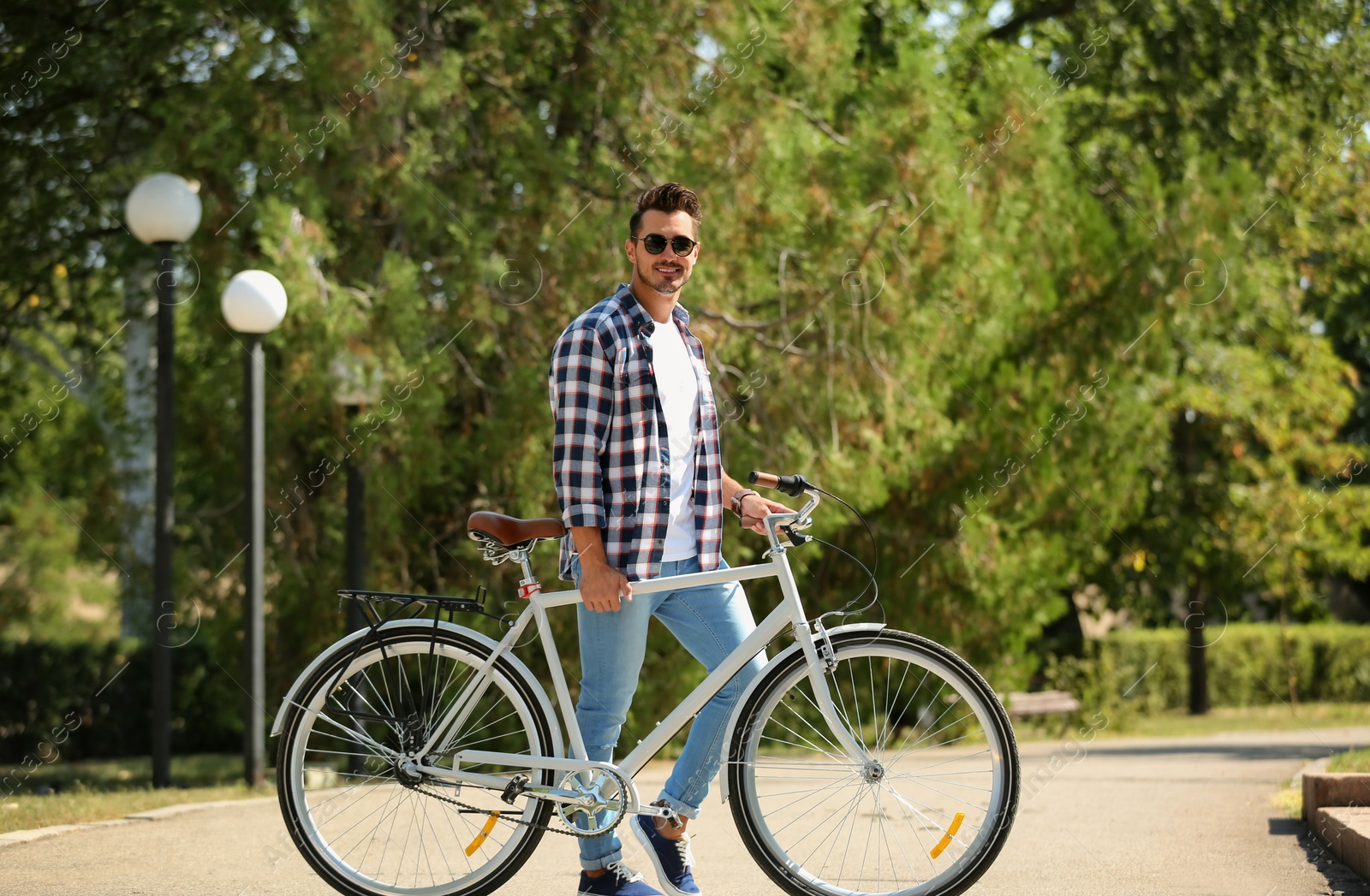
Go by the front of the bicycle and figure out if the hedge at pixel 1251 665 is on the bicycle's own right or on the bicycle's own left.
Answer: on the bicycle's own left

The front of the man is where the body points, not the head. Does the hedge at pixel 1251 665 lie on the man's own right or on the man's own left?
on the man's own left

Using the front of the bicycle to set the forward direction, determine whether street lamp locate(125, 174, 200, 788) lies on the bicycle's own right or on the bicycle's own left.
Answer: on the bicycle's own left

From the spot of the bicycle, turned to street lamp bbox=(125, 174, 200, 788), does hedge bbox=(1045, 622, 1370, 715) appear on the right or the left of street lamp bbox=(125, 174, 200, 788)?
right

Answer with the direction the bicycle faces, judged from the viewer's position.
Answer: facing to the right of the viewer

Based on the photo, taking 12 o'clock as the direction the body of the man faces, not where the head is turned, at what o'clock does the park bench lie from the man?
The park bench is roughly at 8 o'clock from the man.

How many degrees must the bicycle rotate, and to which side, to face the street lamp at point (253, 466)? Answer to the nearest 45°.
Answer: approximately 135° to its left

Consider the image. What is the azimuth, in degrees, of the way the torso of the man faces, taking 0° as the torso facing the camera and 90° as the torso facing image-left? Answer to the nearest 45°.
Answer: approximately 315°
